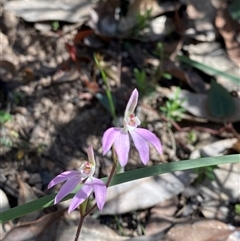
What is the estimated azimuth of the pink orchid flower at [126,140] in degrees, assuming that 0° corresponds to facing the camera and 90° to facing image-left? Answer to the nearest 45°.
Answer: approximately 315°

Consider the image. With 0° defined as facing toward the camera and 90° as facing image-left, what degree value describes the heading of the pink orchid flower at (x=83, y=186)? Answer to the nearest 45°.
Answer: approximately 45°

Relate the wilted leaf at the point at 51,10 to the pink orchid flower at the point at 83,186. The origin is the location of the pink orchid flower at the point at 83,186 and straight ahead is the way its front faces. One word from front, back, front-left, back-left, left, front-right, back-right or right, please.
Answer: back-right

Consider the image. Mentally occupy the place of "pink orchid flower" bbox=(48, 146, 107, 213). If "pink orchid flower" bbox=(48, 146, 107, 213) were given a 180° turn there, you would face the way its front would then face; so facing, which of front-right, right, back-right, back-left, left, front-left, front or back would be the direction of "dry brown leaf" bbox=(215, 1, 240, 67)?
front

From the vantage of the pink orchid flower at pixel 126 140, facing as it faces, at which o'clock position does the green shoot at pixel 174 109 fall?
The green shoot is roughly at 8 o'clock from the pink orchid flower.

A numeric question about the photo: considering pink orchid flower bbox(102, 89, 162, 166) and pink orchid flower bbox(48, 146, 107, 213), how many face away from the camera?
0

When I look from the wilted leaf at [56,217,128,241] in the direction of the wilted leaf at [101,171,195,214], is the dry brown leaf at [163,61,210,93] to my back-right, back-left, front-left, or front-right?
front-left
